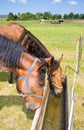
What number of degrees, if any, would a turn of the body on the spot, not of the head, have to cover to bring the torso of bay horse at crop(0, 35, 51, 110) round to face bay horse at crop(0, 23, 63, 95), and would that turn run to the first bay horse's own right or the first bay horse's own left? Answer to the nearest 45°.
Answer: approximately 90° to the first bay horse's own left

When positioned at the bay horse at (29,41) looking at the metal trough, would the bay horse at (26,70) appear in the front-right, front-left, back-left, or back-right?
front-right

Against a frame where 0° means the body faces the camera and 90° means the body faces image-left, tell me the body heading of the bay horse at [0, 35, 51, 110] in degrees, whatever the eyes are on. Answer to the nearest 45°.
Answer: approximately 270°
